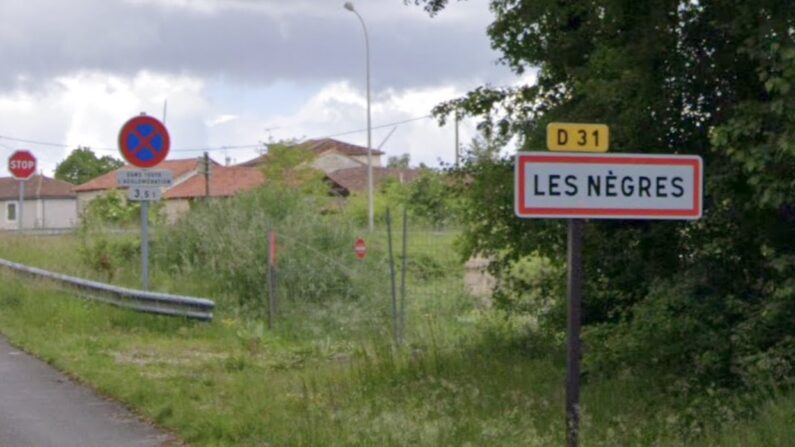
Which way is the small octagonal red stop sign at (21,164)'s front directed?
toward the camera

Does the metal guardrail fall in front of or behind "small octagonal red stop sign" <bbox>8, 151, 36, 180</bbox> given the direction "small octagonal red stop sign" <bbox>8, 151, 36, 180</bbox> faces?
in front

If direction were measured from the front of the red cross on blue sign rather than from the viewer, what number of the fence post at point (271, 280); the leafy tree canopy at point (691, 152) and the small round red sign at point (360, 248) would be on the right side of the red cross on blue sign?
0

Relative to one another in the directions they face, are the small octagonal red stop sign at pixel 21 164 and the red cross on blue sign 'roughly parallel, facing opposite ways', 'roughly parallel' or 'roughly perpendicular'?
roughly parallel

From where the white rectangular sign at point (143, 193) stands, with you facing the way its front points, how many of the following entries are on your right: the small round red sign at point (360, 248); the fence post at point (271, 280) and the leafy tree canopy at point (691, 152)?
0

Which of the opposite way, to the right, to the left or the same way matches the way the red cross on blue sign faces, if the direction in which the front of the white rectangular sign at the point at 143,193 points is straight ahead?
the same way

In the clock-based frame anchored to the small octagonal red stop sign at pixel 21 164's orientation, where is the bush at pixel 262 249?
The bush is roughly at 11 o'clock from the small octagonal red stop sign.

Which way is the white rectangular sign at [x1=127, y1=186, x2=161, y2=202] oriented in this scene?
toward the camera

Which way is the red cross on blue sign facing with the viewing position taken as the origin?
facing the viewer

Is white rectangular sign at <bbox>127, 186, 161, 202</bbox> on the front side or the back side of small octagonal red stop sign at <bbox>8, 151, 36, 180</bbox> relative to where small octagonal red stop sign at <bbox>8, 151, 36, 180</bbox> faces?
on the front side

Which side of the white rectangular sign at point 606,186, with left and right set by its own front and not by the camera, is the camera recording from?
front
